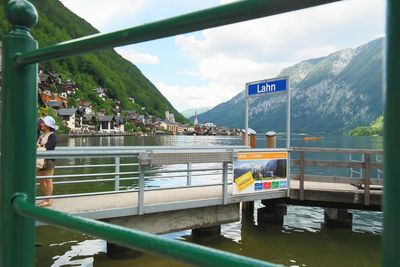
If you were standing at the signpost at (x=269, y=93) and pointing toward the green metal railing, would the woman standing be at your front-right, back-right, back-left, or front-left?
front-right

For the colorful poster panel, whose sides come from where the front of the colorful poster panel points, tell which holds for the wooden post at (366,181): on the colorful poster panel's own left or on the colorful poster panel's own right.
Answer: on the colorful poster panel's own left

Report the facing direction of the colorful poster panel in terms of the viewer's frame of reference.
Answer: facing the viewer

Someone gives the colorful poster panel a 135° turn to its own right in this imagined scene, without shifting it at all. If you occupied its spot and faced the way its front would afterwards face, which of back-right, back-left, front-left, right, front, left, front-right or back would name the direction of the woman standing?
left

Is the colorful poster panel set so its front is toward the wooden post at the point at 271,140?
no

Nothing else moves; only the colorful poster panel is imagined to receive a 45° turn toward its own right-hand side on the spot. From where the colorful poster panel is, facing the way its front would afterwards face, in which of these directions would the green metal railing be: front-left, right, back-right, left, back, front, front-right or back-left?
front-left
